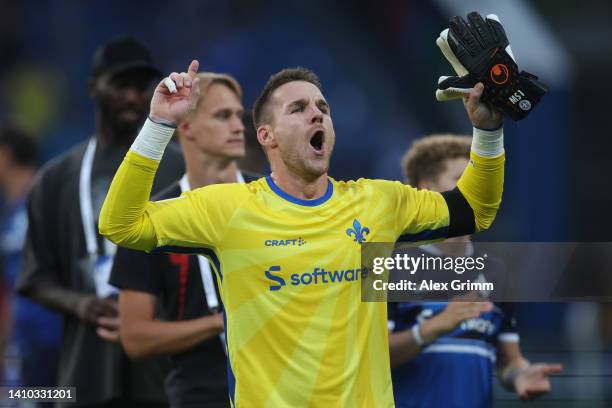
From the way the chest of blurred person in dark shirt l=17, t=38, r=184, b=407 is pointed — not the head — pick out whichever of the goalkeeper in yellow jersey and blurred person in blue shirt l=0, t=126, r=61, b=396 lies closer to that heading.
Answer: the goalkeeper in yellow jersey

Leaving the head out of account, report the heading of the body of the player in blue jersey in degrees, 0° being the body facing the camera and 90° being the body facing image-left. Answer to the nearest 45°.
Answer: approximately 315°

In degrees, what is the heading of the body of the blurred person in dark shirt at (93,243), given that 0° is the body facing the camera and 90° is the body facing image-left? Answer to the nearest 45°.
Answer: approximately 315°

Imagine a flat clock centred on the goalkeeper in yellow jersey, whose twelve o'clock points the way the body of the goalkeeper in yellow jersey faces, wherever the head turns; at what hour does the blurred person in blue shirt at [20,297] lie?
The blurred person in blue shirt is roughly at 5 o'clock from the goalkeeper in yellow jersey.

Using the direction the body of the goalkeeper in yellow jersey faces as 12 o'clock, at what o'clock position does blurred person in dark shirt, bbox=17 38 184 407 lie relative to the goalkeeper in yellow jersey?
The blurred person in dark shirt is roughly at 5 o'clock from the goalkeeper in yellow jersey.

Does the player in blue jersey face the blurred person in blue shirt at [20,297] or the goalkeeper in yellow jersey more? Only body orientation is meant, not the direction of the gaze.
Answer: the goalkeeper in yellow jersey
